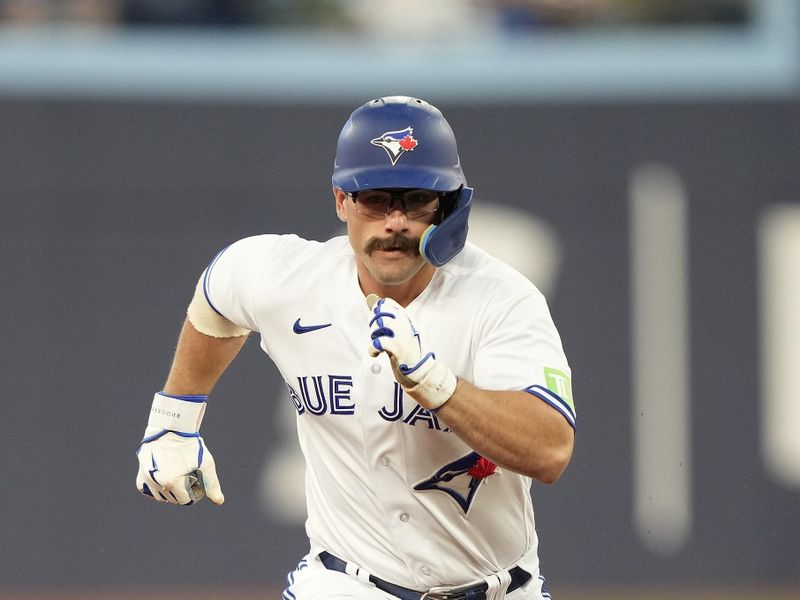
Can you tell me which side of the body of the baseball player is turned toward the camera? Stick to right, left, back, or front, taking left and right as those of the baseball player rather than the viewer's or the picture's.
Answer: front

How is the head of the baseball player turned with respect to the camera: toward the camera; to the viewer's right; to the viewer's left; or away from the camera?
toward the camera
